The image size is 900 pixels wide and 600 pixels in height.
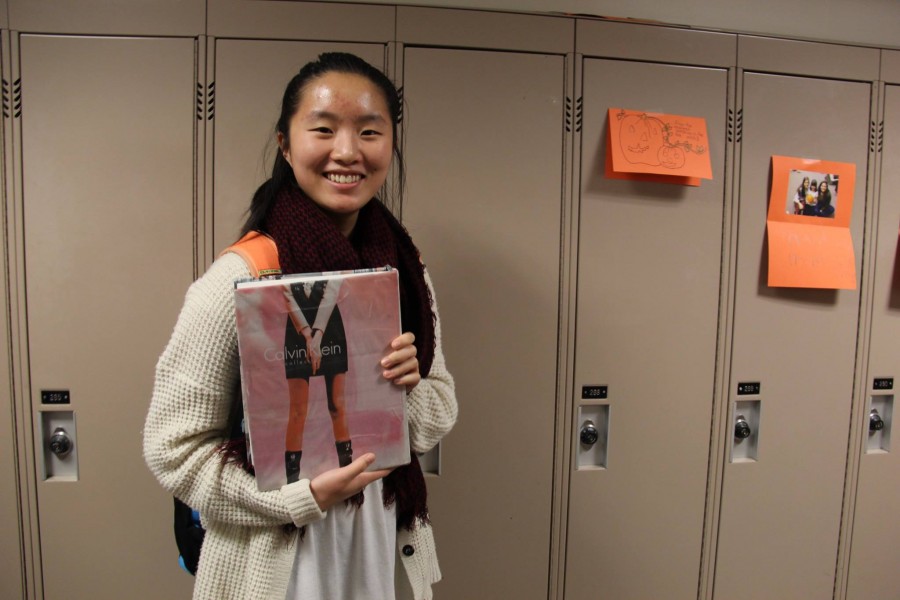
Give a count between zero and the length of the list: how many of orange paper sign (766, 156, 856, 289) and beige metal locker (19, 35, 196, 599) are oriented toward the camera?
2

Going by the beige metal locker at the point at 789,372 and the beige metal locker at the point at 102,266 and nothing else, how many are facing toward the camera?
2

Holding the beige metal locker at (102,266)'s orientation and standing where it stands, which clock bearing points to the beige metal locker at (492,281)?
the beige metal locker at (492,281) is roughly at 10 o'clock from the beige metal locker at (102,266).

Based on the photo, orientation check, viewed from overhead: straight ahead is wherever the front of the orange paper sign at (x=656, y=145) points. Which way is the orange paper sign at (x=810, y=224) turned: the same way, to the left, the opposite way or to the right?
the same way

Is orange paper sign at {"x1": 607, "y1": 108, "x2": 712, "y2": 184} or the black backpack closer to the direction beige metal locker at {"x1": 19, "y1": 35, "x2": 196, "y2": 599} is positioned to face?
the black backpack

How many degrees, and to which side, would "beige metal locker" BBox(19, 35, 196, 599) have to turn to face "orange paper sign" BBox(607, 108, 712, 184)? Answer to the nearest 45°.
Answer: approximately 45° to its left

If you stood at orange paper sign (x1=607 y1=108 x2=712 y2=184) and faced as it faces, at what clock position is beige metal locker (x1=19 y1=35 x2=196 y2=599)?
The beige metal locker is roughly at 2 o'clock from the orange paper sign.

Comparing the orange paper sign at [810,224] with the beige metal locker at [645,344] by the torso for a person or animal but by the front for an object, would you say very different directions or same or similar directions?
same or similar directions

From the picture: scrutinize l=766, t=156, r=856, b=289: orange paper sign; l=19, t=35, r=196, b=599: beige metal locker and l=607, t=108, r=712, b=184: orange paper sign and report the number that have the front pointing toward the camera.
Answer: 3

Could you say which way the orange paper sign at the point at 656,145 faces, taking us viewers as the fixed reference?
facing the viewer

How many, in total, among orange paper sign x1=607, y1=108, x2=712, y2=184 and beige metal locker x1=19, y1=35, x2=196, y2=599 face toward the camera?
2
